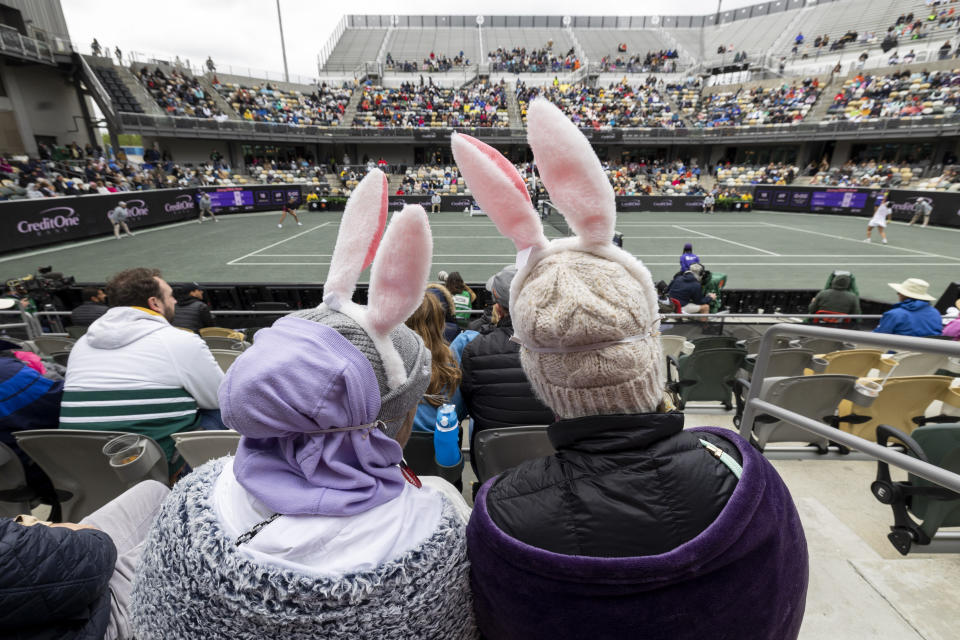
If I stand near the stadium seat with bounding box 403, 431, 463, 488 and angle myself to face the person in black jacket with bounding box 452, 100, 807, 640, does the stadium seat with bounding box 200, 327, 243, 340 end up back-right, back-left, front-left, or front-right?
back-right

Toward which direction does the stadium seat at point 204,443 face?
away from the camera

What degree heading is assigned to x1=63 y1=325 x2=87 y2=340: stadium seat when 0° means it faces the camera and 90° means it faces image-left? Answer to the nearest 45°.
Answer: approximately 180°

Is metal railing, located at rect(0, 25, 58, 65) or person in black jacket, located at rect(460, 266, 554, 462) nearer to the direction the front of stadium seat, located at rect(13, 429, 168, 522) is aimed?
the metal railing

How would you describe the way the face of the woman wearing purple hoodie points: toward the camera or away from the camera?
away from the camera

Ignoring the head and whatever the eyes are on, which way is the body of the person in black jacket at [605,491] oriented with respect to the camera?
away from the camera

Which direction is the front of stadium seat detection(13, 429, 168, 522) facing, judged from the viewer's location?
facing away from the viewer

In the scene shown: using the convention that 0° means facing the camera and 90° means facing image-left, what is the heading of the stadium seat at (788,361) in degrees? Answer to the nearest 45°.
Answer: approximately 180°

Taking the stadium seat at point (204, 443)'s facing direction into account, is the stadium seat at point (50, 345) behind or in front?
in front

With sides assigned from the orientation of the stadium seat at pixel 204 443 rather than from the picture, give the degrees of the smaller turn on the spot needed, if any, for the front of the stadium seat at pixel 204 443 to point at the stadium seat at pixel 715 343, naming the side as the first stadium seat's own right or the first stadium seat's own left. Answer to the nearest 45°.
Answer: approximately 90° to the first stadium seat's own right

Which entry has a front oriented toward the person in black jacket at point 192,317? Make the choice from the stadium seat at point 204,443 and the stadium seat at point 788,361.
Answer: the stadium seat at point 204,443

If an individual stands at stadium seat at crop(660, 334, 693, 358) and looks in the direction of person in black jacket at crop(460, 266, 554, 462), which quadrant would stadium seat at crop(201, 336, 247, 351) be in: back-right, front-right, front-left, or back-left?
front-right

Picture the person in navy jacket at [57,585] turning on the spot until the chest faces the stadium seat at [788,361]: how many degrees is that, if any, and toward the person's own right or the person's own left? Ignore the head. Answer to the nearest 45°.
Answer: approximately 45° to the person's own right

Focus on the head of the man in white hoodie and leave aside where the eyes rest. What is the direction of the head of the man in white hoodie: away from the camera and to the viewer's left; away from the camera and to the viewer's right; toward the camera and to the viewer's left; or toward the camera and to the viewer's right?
away from the camera and to the viewer's right

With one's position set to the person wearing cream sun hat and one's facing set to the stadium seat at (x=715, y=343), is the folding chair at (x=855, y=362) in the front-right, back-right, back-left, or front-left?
front-left

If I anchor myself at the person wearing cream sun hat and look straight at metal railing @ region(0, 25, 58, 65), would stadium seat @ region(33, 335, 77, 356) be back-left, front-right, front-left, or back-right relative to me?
front-left

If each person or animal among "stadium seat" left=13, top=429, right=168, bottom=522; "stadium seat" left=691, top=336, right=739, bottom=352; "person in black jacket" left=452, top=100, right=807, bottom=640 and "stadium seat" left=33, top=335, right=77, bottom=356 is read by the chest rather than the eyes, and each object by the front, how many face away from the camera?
4

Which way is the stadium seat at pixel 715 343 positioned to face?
away from the camera
